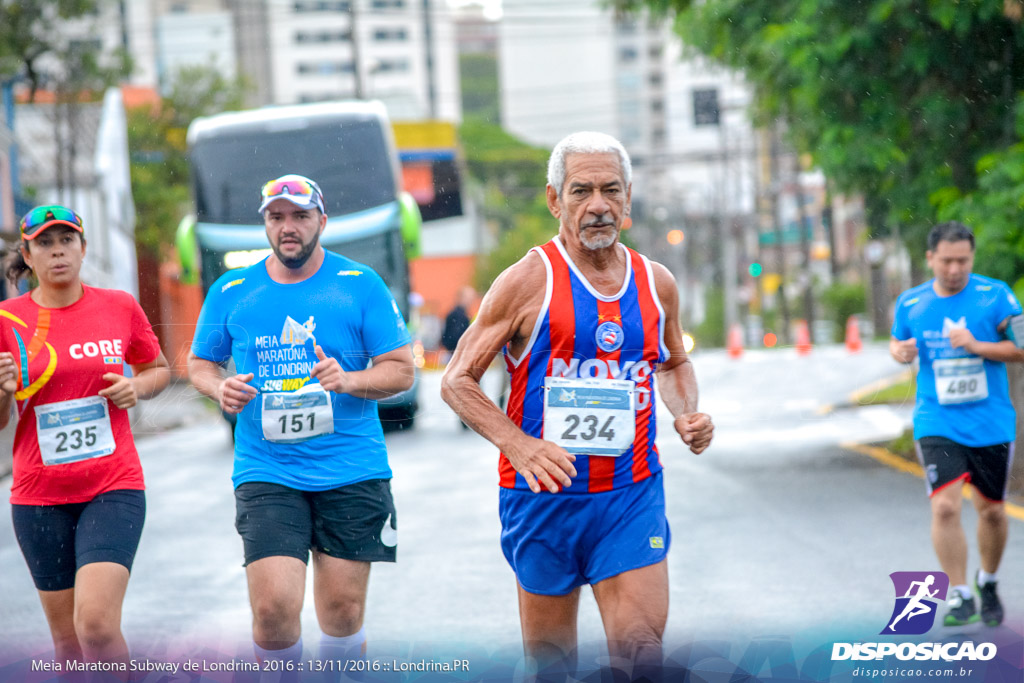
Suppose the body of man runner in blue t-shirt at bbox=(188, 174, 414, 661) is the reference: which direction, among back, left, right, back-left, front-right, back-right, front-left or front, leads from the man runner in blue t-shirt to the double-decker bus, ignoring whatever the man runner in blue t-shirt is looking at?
back

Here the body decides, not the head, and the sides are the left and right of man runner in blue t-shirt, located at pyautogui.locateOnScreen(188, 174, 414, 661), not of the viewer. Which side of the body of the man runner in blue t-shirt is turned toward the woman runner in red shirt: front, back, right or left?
right

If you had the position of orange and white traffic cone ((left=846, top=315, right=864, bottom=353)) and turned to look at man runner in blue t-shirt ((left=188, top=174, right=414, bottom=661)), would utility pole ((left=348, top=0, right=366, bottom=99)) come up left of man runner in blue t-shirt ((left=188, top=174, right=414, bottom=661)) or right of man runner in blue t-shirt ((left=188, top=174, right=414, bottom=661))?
right

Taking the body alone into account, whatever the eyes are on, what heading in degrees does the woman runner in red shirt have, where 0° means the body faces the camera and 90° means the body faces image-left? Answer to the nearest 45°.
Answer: approximately 0°

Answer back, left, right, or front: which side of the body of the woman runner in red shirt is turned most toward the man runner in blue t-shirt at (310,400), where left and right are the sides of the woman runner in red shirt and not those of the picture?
left
